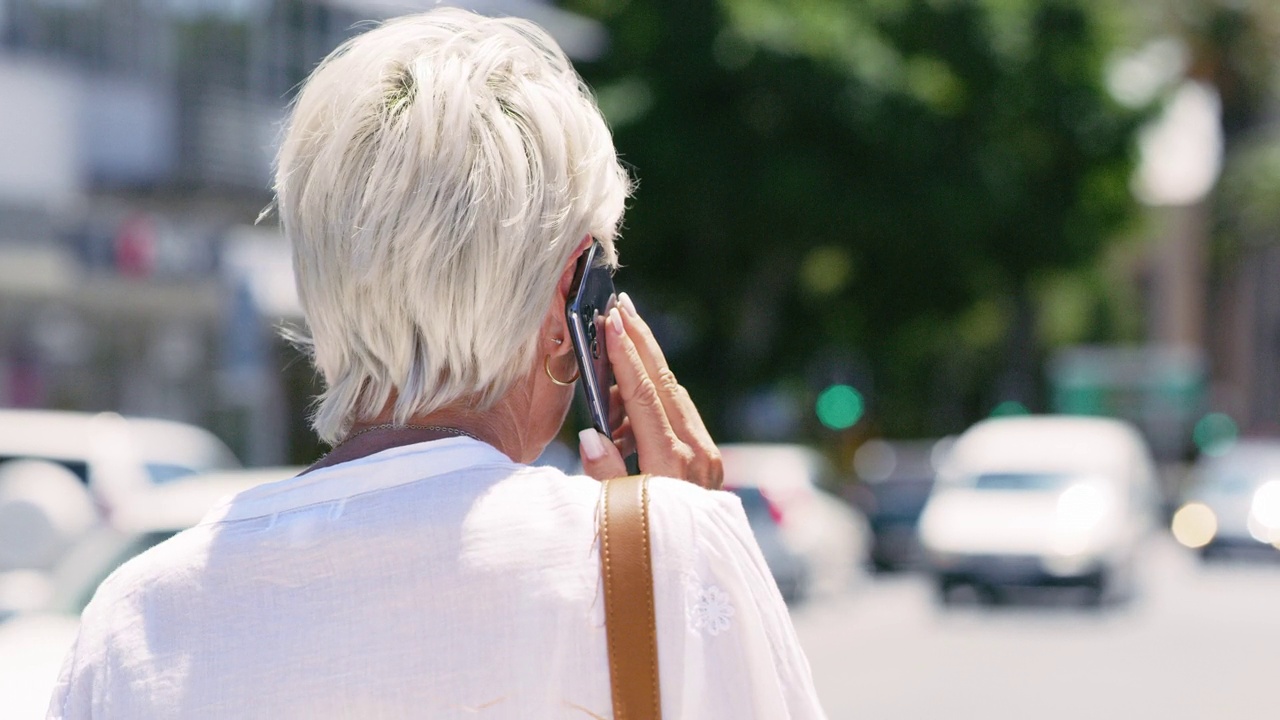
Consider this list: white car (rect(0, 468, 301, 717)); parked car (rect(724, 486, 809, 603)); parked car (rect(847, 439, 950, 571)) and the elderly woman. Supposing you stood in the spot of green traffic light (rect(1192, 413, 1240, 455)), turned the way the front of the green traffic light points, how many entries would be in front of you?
4

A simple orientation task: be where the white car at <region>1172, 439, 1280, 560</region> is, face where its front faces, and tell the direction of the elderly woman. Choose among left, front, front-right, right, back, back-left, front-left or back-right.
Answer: front

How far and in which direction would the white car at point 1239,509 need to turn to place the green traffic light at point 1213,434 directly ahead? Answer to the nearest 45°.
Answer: approximately 180°

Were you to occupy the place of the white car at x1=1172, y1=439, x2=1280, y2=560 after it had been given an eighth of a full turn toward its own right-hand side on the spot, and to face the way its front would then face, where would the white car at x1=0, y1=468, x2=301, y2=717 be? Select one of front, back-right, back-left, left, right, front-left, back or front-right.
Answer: front-left

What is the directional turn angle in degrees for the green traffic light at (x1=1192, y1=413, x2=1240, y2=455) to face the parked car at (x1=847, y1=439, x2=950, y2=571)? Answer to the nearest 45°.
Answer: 0° — it already faces it

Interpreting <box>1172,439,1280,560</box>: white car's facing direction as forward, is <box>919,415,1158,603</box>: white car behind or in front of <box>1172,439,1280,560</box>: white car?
in front

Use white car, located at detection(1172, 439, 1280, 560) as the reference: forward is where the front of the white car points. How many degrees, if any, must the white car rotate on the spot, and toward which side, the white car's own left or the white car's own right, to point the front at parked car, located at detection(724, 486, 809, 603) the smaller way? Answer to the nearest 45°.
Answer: approximately 45° to the white car's own right

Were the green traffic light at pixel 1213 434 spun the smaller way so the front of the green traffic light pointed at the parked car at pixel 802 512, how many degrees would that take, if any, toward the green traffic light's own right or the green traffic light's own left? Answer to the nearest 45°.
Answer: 0° — it already faces it

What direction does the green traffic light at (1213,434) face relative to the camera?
toward the camera

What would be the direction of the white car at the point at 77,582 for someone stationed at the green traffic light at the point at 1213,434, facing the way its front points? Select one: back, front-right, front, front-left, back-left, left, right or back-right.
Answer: front

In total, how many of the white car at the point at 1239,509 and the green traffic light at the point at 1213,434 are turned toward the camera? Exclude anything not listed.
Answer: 2

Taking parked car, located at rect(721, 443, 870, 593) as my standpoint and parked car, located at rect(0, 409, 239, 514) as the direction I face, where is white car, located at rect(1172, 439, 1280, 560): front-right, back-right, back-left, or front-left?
back-left
